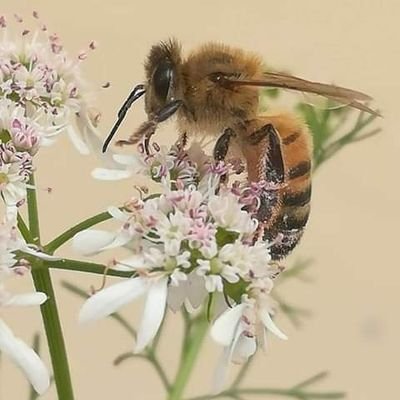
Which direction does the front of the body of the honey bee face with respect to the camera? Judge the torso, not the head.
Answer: to the viewer's left
